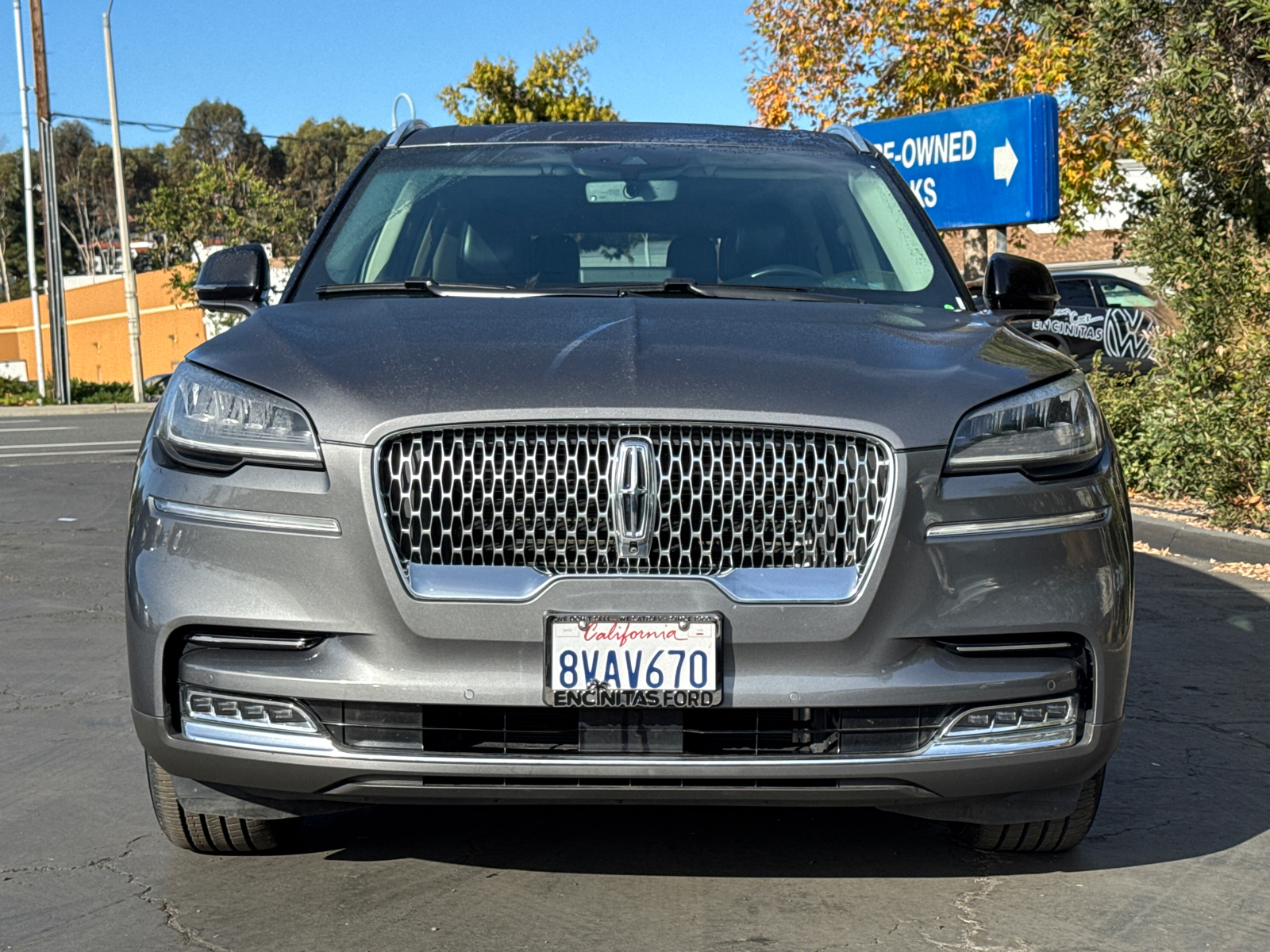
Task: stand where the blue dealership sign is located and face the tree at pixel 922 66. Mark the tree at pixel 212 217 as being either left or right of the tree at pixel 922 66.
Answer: left

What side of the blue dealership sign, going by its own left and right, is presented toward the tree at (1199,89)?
left

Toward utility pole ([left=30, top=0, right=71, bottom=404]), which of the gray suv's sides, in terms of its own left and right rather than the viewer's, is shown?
back

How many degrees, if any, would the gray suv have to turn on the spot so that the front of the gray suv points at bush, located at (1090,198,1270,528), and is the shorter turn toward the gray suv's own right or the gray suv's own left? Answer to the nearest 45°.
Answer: approximately 135° to the gray suv's own left

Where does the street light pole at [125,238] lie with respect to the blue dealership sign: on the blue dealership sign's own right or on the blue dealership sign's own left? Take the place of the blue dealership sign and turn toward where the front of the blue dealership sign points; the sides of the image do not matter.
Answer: on the blue dealership sign's own right

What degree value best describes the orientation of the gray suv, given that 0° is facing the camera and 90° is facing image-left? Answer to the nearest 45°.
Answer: approximately 0°

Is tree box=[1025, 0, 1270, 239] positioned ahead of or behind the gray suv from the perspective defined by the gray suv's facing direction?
behind

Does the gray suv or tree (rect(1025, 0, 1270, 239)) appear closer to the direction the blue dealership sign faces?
the gray suv

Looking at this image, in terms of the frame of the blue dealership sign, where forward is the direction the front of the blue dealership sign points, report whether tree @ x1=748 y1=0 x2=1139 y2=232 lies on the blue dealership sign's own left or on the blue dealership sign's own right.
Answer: on the blue dealership sign's own right

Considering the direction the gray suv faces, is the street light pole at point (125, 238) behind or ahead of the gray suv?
behind

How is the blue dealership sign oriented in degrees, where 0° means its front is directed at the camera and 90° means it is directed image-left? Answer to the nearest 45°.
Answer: approximately 45°
